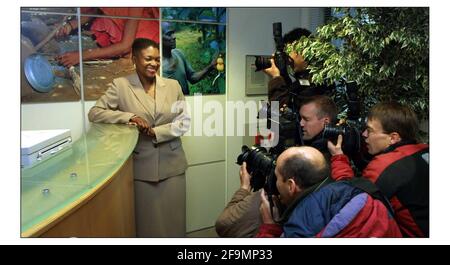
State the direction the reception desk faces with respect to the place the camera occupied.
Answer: facing the viewer and to the right of the viewer

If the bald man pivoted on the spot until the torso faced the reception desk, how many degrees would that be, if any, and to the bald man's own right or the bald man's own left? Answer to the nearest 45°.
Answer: approximately 45° to the bald man's own left

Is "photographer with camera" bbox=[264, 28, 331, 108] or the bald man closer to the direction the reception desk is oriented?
the bald man

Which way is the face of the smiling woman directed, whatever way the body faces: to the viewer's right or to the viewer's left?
to the viewer's right

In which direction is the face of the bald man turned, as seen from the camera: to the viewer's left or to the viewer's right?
to the viewer's left

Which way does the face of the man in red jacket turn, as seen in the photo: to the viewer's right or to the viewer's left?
to the viewer's left

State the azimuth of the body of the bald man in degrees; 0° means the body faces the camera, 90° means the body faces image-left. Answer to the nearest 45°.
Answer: approximately 135°

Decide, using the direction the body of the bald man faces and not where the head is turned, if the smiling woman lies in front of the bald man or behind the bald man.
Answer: in front
